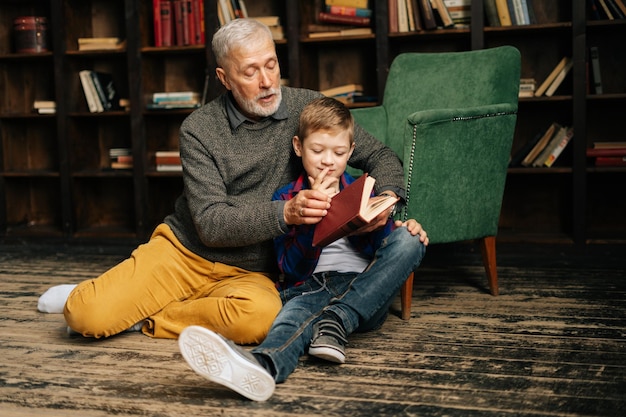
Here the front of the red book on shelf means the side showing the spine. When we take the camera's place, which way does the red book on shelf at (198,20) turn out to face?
facing the viewer

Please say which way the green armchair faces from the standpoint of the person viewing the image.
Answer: facing the viewer and to the left of the viewer

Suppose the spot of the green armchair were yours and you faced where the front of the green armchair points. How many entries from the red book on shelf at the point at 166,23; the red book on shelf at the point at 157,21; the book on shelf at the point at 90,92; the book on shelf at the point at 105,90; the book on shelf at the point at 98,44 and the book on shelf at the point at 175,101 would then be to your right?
6

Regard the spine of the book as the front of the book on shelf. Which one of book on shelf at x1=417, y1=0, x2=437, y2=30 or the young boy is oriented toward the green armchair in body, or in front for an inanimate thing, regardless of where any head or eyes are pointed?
the book on shelf

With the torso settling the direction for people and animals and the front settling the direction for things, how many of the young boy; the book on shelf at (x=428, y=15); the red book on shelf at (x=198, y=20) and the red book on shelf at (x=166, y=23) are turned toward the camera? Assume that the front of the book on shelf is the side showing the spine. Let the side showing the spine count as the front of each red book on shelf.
4

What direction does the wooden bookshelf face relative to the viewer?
toward the camera

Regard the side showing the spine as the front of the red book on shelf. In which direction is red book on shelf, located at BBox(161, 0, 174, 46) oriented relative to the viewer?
toward the camera

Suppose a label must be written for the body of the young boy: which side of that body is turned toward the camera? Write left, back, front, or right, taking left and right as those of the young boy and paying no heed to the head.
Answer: front

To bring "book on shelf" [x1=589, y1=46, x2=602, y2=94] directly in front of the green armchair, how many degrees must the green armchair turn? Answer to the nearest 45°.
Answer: approximately 180°

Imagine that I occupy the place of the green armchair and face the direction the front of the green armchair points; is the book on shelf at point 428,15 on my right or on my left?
on my right

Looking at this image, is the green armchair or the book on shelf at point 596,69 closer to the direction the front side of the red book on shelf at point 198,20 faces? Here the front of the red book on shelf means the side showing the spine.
the green armchair

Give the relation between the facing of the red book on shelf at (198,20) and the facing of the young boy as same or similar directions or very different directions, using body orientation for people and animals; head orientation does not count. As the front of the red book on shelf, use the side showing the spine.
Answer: same or similar directions
